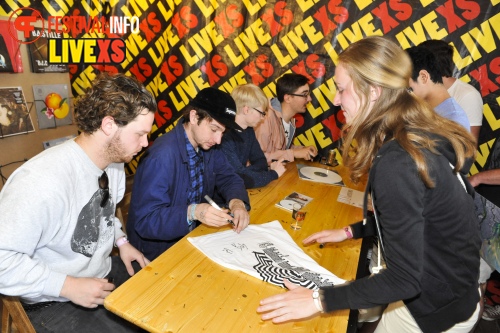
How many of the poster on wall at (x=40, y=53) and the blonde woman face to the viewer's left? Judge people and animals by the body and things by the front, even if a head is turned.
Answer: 1

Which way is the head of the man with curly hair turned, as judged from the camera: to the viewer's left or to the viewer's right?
to the viewer's right

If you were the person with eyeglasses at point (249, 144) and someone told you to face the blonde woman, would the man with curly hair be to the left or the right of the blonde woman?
right

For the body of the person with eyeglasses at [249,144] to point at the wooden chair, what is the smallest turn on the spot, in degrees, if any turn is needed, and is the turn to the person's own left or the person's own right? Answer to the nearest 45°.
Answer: approximately 135° to the person's own right

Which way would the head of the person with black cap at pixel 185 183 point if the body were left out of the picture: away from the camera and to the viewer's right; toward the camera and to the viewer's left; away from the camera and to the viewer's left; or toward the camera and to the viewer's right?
toward the camera and to the viewer's right

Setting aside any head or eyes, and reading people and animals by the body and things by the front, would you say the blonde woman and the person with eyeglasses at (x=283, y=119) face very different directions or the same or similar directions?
very different directions

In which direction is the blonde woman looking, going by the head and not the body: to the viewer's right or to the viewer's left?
to the viewer's left

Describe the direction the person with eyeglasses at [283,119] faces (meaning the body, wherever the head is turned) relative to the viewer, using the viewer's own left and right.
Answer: facing to the right of the viewer

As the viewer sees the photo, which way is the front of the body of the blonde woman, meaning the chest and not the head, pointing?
to the viewer's left

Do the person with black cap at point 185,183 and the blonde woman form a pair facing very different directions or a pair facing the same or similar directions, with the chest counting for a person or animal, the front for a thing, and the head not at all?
very different directions

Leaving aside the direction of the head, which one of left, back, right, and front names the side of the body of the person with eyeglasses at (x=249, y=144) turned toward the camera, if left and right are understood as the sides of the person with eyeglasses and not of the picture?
right

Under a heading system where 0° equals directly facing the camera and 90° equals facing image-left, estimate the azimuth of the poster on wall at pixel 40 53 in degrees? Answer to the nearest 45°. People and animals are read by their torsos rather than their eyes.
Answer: approximately 0°

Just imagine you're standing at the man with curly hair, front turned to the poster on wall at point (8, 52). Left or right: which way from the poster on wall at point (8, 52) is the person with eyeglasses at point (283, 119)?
right
